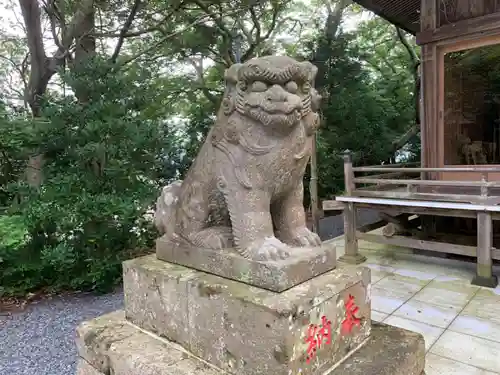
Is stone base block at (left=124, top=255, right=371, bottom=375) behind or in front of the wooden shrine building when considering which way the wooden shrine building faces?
in front

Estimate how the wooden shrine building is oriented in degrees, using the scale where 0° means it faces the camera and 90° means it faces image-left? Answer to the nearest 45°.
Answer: approximately 45°

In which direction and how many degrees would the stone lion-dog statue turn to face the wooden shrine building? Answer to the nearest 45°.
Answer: approximately 90° to its left

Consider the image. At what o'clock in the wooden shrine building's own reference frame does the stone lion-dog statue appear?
The stone lion-dog statue is roughly at 11 o'clock from the wooden shrine building.

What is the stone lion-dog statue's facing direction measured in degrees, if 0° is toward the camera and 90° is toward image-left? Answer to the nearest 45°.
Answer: approximately 315°

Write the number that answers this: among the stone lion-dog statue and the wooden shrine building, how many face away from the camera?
0
